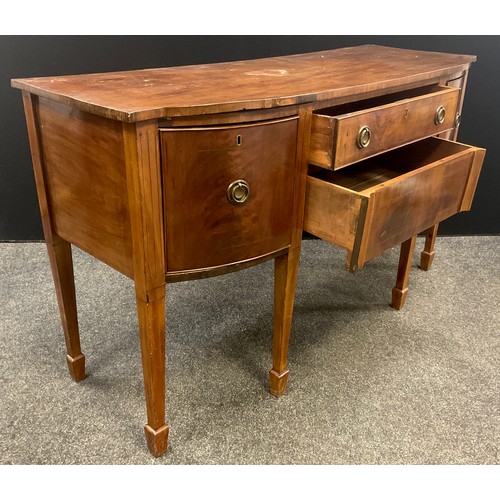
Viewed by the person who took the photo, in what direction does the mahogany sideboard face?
facing the viewer and to the right of the viewer
